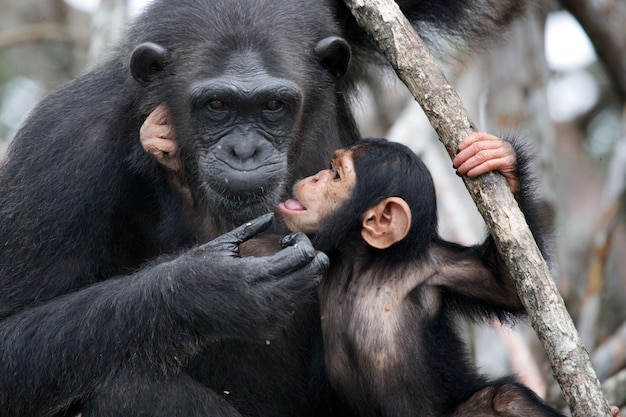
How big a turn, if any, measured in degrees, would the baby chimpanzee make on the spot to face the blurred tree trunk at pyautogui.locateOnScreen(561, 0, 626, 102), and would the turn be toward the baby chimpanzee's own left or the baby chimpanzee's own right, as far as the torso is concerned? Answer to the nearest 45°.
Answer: approximately 135° to the baby chimpanzee's own right

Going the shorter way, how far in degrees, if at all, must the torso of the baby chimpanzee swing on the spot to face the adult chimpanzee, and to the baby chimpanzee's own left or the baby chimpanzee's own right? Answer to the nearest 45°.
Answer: approximately 45° to the baby chimpanzee's own right

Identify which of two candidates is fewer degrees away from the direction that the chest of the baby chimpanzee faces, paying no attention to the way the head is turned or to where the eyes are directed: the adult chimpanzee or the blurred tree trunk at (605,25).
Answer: the adult chimpanzee
